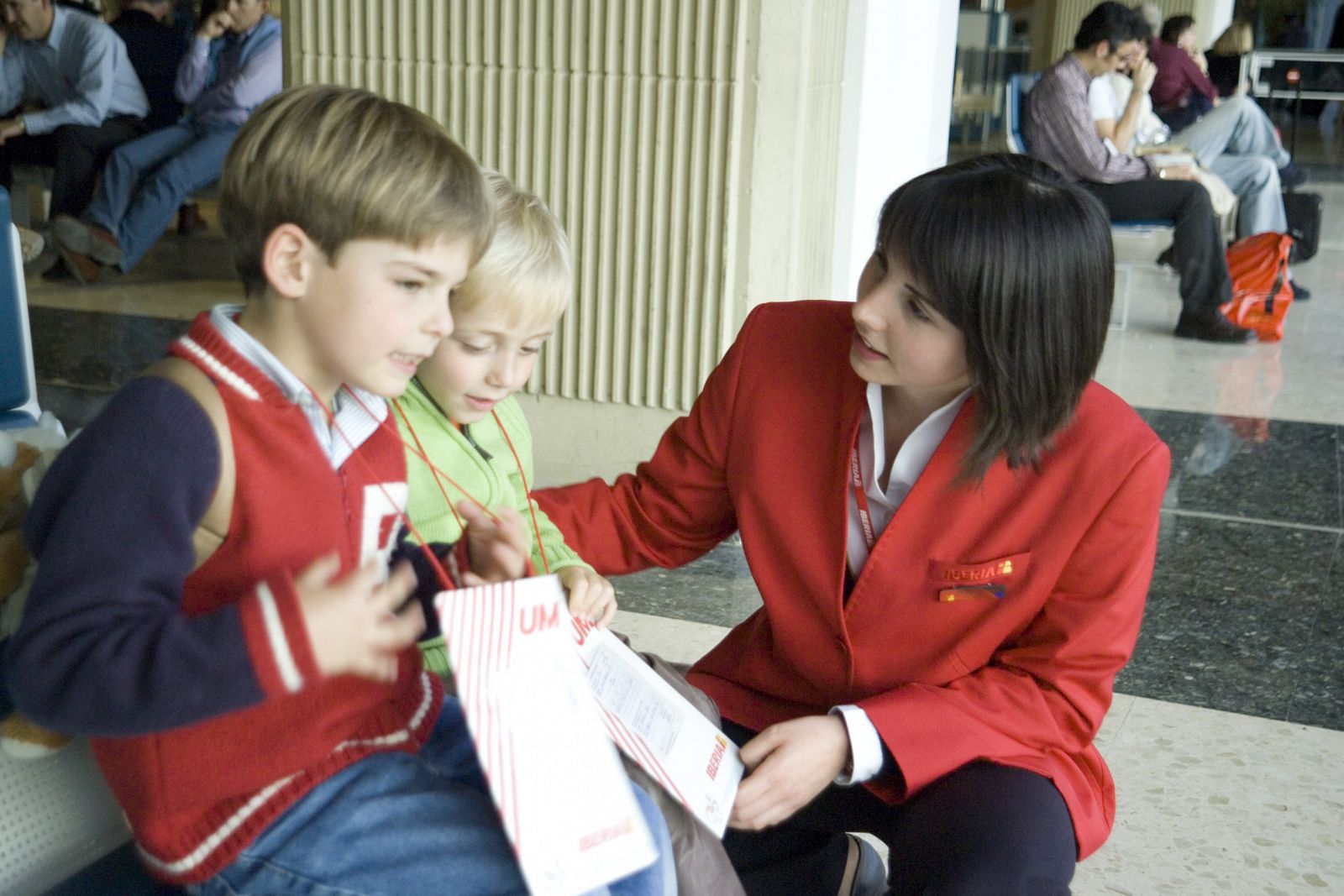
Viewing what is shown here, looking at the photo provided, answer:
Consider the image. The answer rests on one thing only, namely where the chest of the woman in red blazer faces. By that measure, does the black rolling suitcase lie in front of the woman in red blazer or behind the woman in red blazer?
behind

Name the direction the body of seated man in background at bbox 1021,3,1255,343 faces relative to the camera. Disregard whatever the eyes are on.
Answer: to the viewer's right

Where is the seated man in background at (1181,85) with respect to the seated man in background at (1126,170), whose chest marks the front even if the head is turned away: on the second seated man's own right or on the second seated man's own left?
on the second seated man's own left

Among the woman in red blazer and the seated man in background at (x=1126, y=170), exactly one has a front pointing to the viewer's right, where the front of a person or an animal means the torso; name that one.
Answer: the seated man in background

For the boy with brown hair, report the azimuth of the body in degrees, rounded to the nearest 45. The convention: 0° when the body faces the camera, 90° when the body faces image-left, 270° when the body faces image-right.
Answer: approximately 315°

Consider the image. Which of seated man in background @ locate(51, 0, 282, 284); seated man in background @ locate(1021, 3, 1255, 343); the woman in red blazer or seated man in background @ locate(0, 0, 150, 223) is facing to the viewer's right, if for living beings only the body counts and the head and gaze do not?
seated man in background @ locate(1021, 3, 1255, 343)

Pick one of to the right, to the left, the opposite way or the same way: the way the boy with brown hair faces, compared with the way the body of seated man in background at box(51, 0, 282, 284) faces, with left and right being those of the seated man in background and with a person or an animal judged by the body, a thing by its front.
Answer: to the left

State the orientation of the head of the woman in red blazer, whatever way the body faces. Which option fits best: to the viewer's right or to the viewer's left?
to the viewer's left

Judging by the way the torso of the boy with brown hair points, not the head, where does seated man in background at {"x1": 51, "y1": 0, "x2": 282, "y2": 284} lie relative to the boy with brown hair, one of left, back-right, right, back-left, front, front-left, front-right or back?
back-left
